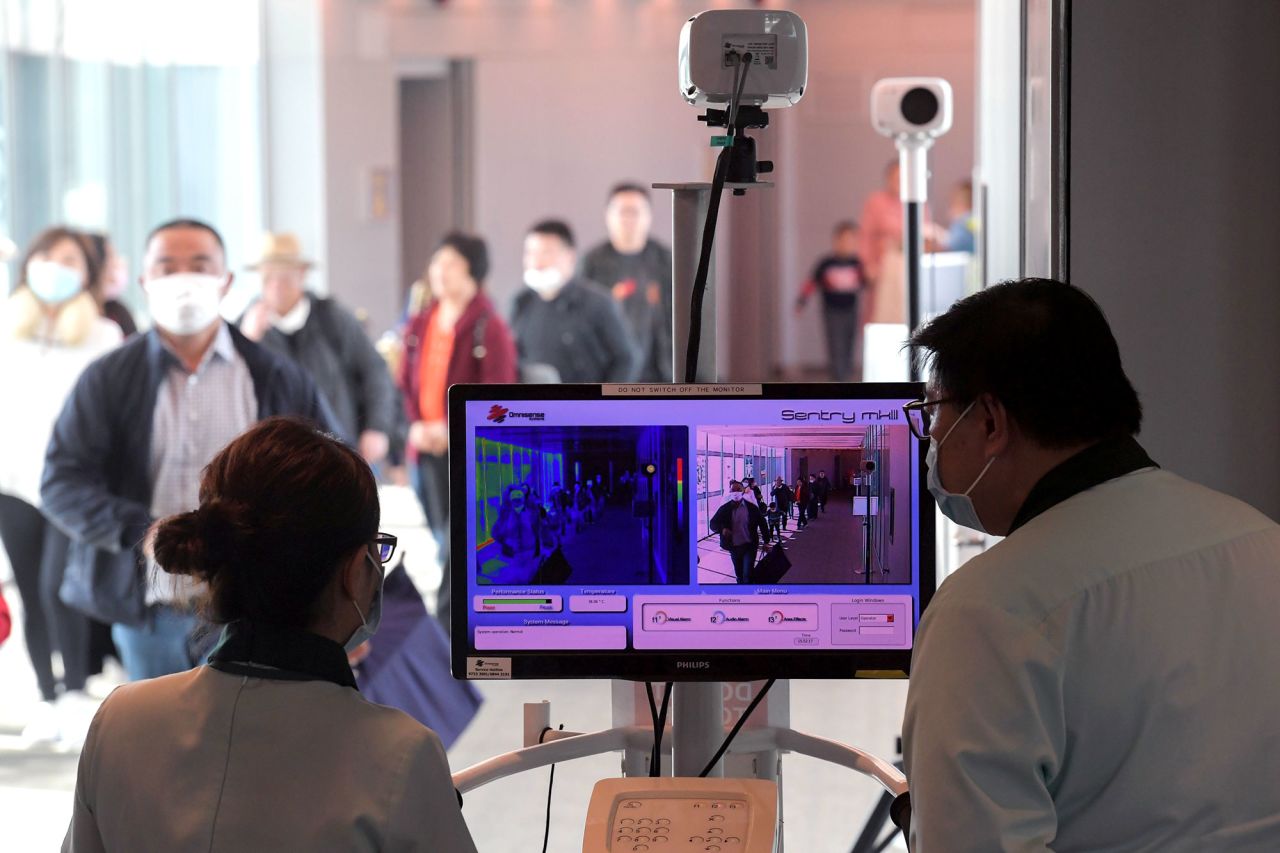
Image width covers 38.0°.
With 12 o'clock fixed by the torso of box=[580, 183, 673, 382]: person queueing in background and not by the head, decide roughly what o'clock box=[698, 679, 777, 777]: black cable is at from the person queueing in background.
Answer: The black cable is roughly at 12 o'clock from the person queueing in background.

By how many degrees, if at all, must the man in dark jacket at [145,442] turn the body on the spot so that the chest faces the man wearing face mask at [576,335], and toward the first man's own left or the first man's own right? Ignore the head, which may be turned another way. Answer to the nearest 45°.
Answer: approximately 135° to the first man's own left

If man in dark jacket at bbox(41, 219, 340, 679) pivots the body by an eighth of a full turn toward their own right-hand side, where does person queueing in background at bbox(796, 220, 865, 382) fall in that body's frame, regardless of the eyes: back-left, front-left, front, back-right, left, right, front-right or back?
back

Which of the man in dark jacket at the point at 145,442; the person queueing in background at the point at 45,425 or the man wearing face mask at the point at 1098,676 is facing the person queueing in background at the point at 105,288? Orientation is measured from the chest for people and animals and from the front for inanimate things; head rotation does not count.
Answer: the man wearing face mask

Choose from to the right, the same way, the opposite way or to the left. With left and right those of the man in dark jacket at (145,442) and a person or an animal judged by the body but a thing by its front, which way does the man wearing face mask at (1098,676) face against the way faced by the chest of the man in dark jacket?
the opposite way

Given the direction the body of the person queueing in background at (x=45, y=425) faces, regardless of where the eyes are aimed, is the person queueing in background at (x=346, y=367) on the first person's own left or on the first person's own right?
on the first person's own left

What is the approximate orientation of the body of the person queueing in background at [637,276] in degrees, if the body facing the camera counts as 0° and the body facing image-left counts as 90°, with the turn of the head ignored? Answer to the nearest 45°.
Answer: approximately 0°

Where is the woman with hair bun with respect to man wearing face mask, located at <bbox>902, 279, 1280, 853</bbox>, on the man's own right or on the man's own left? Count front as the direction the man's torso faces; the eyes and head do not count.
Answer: on the man's own left

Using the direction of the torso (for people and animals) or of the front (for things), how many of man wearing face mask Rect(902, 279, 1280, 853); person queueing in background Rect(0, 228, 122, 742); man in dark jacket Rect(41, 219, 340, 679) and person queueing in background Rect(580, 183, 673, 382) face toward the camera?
3

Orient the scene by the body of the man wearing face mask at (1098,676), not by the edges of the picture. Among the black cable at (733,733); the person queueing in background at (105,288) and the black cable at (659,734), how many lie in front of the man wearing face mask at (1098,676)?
3
